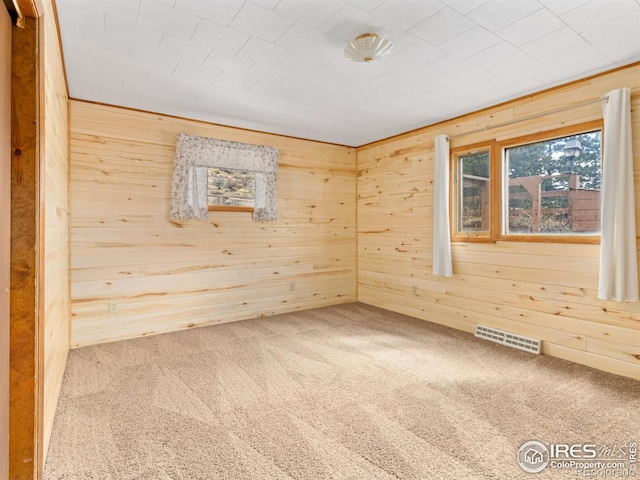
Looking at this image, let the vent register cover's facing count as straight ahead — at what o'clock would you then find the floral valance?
The floral valance is roughly at 1 o'clock from the vent register cover.

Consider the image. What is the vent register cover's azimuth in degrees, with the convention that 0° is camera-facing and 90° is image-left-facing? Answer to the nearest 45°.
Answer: approximately 45°

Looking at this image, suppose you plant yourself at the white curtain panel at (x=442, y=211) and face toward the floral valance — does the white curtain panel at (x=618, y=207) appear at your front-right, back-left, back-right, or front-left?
back-left

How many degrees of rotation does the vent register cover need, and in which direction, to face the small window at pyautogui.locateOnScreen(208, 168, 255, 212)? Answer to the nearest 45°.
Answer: approximately 45° to its right
